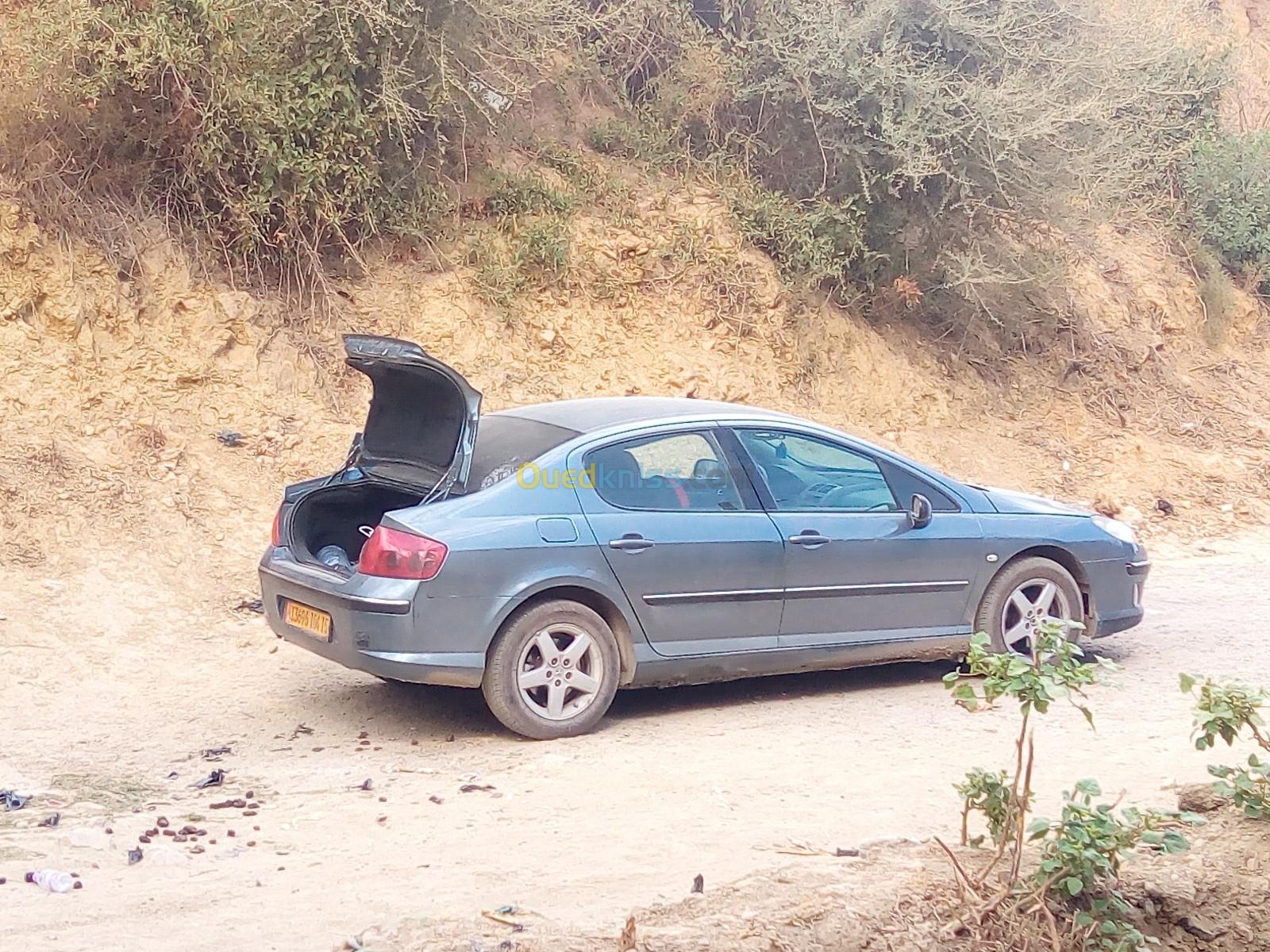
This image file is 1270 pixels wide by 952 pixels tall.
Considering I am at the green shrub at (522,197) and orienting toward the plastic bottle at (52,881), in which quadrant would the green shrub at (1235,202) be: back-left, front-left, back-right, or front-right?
back-left

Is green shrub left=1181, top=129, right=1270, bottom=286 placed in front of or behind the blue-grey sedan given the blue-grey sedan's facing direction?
in front

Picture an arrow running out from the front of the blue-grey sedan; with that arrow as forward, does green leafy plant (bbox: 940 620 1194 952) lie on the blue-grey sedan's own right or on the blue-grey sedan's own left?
on the blue-grey sedan's own right

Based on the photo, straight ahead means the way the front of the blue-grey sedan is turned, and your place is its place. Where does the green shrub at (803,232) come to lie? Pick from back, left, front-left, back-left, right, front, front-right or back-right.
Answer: front-left

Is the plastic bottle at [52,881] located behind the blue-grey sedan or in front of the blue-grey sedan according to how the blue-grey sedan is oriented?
behind

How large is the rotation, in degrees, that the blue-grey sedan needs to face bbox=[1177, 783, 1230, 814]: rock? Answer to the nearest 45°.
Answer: approximately 90° to its right

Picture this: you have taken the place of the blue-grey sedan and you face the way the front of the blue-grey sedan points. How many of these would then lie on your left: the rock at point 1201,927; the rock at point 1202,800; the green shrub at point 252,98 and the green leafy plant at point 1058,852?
1

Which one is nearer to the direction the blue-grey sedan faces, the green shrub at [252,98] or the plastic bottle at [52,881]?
the green shrub

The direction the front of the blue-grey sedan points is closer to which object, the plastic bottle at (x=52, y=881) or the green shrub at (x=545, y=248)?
the green shrub

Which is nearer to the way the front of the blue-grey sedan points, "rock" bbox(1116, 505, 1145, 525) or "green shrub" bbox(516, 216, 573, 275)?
the rock

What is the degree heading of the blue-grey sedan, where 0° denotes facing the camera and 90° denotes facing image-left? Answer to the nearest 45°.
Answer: approximately 225°

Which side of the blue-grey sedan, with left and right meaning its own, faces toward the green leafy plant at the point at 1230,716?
right

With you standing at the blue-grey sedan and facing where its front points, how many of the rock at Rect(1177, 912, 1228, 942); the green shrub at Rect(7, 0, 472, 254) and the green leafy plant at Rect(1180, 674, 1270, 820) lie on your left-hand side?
1

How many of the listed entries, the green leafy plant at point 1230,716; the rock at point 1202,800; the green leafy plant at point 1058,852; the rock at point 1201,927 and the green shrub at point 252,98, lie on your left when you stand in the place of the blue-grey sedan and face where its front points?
1

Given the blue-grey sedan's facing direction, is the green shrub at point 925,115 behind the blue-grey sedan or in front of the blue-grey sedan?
in front

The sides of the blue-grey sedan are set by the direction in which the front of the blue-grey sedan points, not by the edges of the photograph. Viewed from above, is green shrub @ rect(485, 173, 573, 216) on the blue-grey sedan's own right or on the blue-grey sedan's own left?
on the blue-grey sedan's own left

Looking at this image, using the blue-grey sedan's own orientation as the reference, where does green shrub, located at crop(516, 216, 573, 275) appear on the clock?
The green shrub is roughly at 10 o'clock from the blue-grey sedan.
